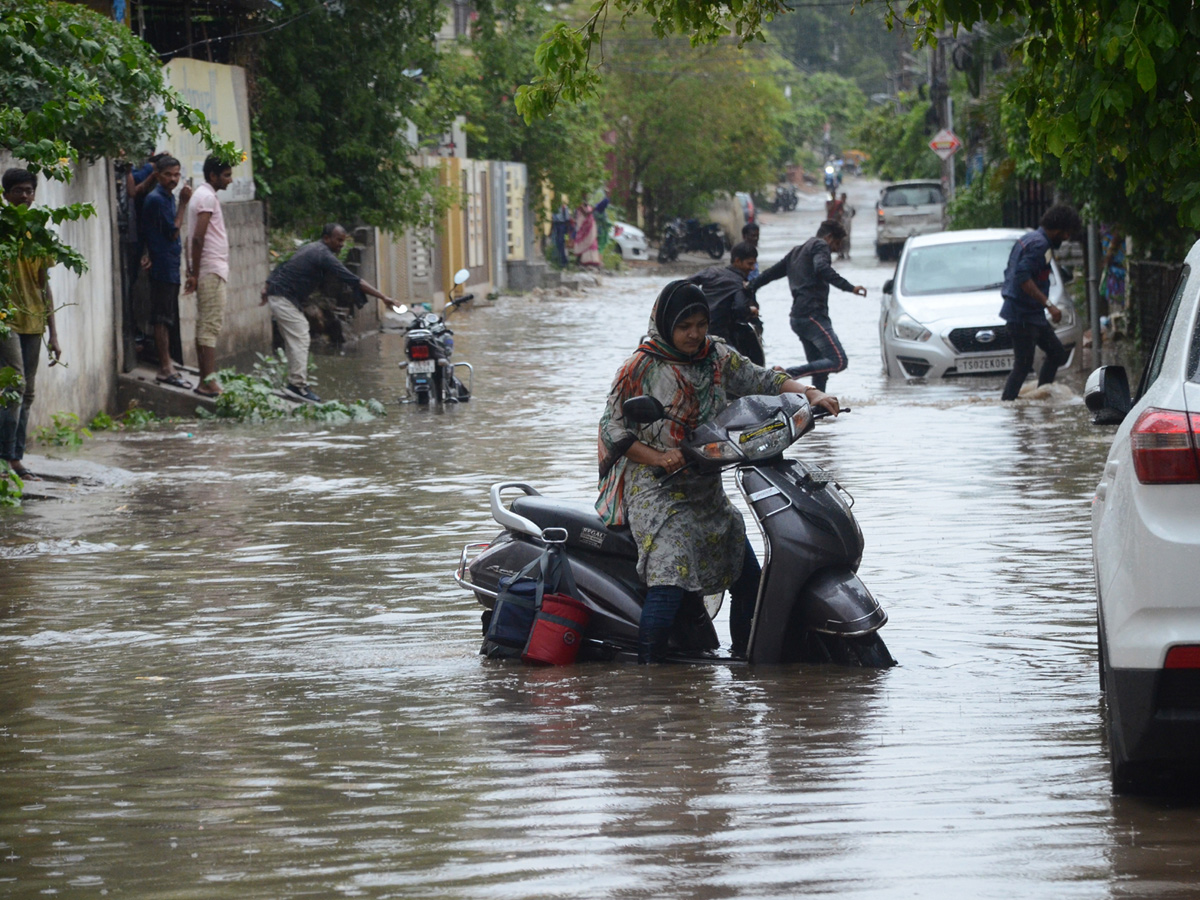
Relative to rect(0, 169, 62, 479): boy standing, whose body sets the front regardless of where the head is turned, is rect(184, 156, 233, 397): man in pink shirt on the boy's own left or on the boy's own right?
on the boy's own left

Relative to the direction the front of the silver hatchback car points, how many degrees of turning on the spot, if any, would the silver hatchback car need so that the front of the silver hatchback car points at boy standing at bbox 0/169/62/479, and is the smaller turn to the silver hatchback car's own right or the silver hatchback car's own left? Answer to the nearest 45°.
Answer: approximately 45° to the silver hatchback car's own right

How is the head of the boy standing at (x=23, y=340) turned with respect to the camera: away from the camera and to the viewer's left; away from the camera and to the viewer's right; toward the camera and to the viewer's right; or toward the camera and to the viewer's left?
toward the camera and to the viewer's right

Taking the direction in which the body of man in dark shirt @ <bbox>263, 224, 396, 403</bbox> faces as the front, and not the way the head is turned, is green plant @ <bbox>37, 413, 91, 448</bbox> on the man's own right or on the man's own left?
on the man's own right

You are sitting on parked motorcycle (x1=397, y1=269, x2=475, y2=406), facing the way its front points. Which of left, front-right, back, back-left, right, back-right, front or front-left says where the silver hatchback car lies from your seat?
right

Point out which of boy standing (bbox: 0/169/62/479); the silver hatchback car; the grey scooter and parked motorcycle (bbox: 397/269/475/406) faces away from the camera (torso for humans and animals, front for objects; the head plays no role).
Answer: the parked motorcycle

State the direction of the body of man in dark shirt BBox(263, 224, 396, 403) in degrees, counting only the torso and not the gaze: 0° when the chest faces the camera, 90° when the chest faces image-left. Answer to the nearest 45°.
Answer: approximately 270°

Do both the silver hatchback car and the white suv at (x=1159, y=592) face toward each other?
yes

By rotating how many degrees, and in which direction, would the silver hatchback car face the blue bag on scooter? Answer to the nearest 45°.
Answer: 0° — it already faces it

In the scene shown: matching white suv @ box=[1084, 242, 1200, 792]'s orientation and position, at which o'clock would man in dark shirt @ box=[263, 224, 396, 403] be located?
The man in dark shirt is roughly at 11 o'clock from the white suv.
